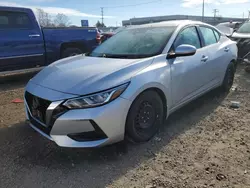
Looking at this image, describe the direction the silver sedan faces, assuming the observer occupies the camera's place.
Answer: facing the viewer and to the left of the viewer

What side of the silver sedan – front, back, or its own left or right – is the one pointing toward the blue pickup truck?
right

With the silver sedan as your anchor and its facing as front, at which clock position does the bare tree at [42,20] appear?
The bare tree is roughly at 4 o'clock from the silver sedan.
